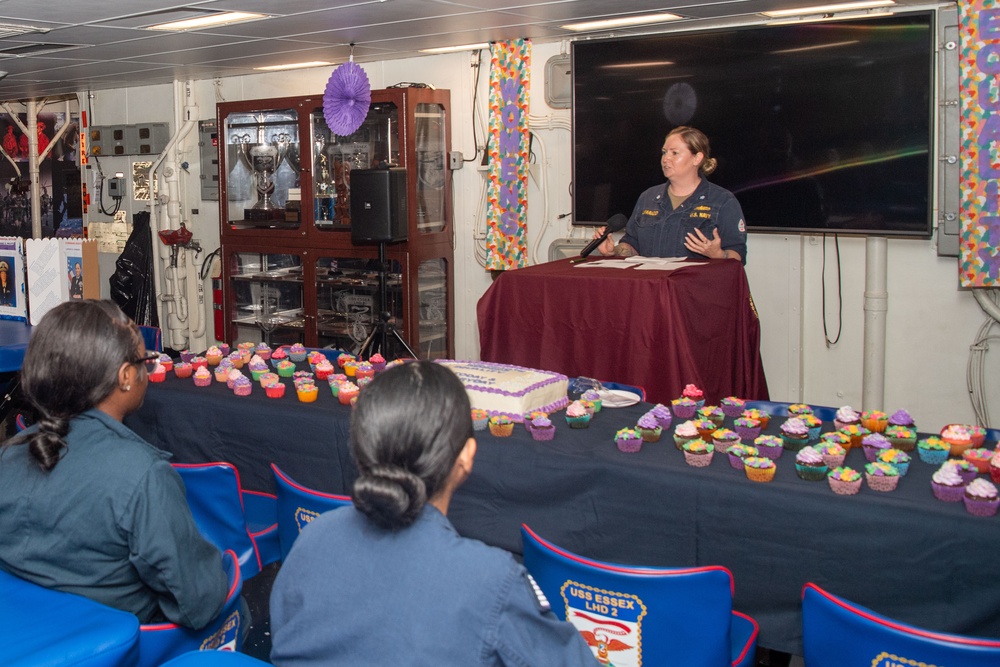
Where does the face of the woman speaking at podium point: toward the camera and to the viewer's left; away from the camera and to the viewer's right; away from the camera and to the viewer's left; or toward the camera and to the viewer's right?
toward the camera and to the viewer's left

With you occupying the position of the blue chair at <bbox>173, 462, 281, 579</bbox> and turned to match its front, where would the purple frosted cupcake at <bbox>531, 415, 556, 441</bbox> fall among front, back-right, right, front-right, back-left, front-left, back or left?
front-right

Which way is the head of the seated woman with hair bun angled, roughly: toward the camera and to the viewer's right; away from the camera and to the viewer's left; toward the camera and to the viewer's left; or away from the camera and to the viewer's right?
away from the camera and to the viewer's right

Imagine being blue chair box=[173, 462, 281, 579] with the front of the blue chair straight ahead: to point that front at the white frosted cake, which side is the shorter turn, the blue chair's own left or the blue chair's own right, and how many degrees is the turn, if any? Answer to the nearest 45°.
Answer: approximately 45° to the blue chair's own right

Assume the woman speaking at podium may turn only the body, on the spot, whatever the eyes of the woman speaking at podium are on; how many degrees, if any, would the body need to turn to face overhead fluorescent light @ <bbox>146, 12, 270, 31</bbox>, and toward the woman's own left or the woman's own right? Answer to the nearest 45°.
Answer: approximately 45° to the woman's own right

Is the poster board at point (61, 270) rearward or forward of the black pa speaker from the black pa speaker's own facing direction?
forward

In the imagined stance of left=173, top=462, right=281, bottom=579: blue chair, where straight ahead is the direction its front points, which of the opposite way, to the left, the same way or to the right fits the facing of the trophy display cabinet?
the opposite way

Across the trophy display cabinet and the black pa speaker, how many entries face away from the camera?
0

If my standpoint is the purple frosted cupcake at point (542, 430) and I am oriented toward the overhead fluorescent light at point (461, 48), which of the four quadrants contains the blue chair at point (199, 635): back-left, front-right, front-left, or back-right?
back-left

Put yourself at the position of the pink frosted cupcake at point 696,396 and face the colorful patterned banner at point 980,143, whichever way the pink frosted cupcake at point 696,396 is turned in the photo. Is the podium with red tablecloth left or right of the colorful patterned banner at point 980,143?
left

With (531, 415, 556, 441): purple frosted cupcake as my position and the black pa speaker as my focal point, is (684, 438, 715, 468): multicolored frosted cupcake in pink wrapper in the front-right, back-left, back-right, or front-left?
back-right

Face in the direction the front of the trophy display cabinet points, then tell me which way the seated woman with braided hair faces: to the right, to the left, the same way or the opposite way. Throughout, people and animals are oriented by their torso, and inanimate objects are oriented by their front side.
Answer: the opposite way

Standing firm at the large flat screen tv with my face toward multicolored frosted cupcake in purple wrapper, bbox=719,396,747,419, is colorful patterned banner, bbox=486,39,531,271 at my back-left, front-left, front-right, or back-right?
back-right

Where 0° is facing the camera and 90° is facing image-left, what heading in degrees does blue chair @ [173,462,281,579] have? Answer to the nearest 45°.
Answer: approximately 225°
